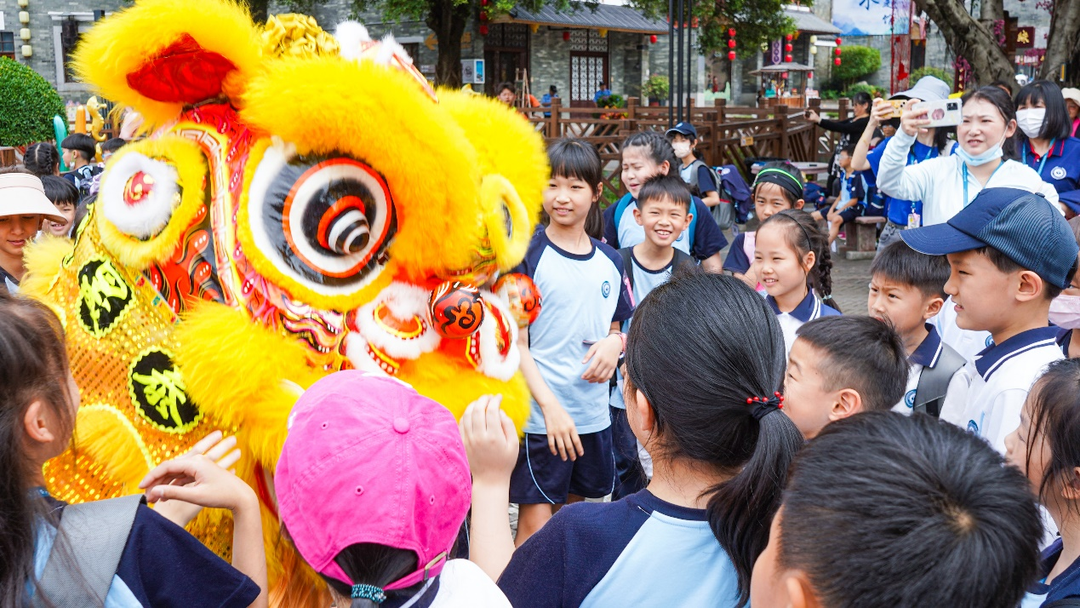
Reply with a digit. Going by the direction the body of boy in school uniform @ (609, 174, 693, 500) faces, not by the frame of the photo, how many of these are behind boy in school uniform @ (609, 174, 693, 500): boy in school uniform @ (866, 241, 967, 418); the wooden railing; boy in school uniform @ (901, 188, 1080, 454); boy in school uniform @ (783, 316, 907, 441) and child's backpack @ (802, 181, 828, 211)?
2

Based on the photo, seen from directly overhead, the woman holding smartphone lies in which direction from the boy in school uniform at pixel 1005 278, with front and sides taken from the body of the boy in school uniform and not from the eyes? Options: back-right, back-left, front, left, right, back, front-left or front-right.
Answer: right

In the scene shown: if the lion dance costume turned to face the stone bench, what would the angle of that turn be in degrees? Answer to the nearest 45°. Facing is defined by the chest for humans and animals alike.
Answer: approximately 90° to its left

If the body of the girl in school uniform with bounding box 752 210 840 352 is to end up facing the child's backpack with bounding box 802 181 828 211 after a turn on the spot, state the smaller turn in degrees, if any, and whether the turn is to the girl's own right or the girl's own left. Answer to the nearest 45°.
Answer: approximately 135° to the girl's own right

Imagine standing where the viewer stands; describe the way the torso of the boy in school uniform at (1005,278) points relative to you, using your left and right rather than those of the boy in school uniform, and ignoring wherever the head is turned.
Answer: facing to the left of the viewer

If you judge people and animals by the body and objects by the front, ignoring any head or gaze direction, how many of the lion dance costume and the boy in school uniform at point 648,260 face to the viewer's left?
0

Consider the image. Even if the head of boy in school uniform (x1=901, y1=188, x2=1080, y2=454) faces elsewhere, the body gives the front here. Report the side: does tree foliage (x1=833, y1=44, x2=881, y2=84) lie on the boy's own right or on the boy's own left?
on the boy's own right

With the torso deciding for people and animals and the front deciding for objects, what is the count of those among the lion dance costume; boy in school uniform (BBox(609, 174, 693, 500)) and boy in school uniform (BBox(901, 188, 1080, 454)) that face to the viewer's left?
1

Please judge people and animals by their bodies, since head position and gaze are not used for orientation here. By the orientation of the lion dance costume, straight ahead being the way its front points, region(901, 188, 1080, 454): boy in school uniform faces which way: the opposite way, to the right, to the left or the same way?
the opposite way

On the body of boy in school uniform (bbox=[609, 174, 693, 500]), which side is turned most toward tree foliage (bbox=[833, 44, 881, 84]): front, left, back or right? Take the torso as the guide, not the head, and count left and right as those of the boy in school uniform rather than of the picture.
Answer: back

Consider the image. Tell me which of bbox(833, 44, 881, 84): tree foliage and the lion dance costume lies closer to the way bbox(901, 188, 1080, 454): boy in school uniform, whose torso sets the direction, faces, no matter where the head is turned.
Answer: the lion dance costume

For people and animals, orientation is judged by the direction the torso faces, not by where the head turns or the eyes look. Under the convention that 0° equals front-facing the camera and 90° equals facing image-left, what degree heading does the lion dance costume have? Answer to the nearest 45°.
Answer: approximately 315°
